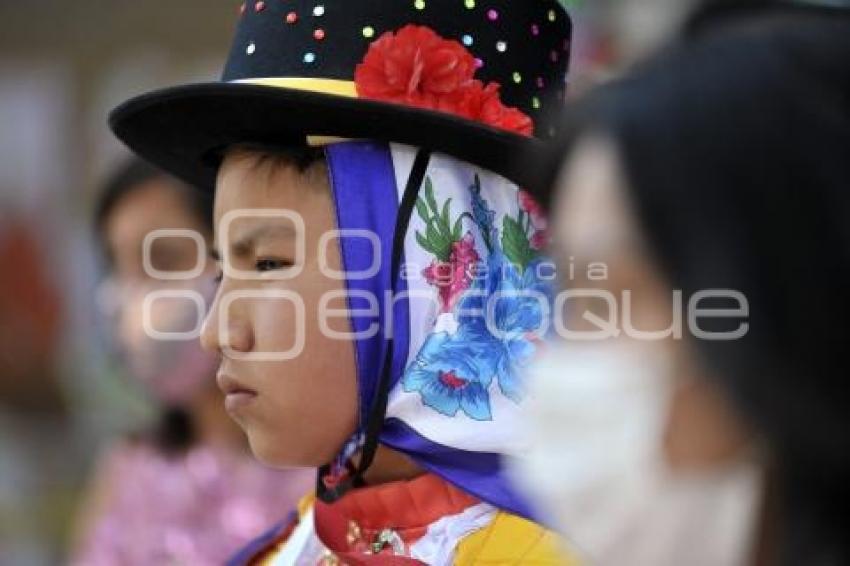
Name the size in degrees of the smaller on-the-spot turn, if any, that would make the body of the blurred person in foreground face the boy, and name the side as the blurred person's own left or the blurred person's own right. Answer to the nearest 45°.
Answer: approximately 45° to the blurred person's own right

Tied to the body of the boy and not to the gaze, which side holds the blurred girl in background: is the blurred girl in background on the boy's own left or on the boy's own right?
on the boy's own right

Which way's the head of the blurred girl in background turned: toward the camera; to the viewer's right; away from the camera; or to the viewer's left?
toward the camera

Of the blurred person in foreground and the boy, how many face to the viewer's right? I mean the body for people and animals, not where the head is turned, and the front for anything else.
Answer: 0

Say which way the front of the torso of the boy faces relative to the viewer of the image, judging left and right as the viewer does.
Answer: facing the viewer and to the left of the viewer

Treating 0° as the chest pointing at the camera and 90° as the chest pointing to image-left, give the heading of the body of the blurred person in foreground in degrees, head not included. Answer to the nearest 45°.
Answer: approximately 90°

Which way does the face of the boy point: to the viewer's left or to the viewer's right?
to the viewer's left
